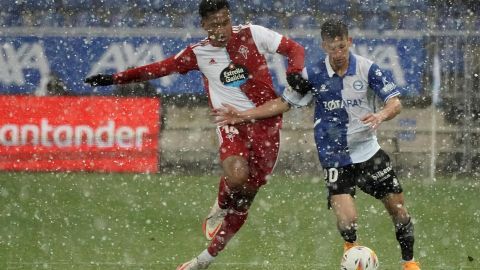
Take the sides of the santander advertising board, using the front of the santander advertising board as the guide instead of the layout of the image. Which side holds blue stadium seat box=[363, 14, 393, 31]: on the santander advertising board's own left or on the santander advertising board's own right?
on the santander advertising board's own left

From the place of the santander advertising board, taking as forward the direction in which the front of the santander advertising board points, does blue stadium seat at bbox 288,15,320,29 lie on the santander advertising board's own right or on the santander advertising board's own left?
on the santander advertising board's own left

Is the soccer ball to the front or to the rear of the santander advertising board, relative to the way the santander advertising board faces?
to the front

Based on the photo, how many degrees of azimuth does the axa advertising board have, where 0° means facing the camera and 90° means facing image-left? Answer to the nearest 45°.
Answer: approximately 0°

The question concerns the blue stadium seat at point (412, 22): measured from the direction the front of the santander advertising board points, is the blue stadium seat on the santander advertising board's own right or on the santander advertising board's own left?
on the santander advertising board's own left

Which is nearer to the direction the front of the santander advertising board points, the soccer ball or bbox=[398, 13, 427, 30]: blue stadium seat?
the soccer ball

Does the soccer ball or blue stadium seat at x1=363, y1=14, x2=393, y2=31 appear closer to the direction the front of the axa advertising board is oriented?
the soccer ball

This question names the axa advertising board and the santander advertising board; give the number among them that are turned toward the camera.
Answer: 2
